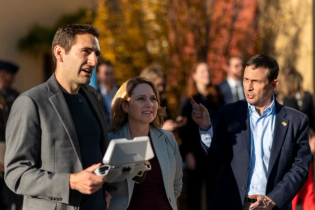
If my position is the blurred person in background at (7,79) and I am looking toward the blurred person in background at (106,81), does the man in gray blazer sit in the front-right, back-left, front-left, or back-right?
front-right

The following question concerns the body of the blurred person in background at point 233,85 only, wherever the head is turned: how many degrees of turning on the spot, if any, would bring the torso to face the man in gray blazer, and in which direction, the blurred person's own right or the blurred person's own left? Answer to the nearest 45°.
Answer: approximately 45° to the blurred person's own right

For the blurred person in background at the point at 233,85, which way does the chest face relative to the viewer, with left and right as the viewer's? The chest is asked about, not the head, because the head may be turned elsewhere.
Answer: facing the viewer and to the right of the viewer

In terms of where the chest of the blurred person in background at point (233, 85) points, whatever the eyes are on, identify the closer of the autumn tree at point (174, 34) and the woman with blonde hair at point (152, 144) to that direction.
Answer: the woman with blonde hair

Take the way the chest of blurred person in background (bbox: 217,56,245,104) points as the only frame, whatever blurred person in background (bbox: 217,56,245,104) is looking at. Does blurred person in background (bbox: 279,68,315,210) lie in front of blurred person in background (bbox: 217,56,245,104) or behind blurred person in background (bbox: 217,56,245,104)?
in front

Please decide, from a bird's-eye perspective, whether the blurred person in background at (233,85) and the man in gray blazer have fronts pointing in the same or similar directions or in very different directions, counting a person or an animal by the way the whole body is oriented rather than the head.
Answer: same or similar directions

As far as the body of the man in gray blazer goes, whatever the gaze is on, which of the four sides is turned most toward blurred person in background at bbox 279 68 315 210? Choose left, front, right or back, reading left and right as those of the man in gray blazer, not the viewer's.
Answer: left

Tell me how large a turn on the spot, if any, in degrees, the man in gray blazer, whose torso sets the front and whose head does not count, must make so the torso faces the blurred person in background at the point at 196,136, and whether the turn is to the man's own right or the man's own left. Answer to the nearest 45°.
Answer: approximately 90° to the man's own left

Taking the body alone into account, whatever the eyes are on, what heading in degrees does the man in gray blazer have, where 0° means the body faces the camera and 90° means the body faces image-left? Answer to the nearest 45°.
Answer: approximately 315°

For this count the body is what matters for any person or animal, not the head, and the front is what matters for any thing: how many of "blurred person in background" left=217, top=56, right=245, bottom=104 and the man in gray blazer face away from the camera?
0

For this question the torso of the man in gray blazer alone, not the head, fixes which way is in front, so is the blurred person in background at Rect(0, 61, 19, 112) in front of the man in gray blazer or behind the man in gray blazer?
behind

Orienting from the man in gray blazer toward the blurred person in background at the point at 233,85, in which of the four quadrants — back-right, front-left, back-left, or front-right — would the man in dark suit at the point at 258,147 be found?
front-right

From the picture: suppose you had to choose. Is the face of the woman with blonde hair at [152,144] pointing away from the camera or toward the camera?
toward the camera

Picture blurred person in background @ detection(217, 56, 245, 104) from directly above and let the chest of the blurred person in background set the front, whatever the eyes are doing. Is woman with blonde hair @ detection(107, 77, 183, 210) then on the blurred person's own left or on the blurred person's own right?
on the blurred person's own right

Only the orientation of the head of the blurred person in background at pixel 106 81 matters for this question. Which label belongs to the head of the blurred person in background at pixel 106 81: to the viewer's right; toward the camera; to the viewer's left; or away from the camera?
toward the camera
